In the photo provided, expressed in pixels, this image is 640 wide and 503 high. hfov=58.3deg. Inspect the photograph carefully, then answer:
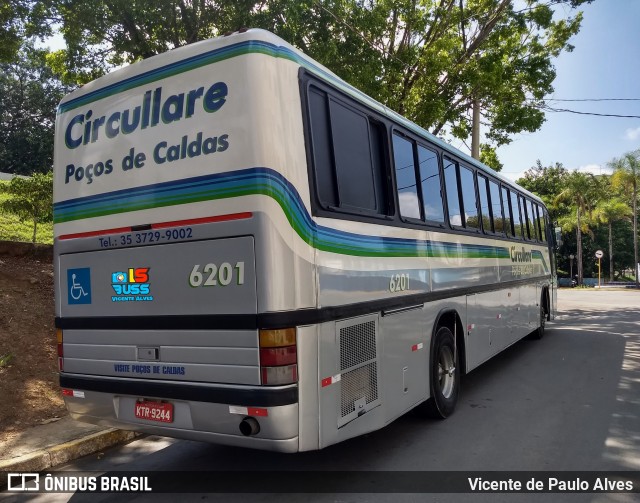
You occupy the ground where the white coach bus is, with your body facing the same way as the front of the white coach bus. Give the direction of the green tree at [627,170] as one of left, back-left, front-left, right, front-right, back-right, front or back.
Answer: front

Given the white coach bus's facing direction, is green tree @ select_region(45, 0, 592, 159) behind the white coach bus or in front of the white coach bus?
in front

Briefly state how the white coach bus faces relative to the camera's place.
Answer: facing away from the viewer and to the right of the viewer

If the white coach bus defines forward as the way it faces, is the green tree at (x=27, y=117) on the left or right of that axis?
on its left

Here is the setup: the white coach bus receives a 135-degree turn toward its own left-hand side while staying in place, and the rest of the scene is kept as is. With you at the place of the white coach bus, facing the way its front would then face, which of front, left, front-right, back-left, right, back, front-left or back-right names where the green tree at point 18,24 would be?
front-right

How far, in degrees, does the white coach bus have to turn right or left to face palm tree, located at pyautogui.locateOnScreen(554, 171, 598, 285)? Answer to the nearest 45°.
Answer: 0° — it already faces it

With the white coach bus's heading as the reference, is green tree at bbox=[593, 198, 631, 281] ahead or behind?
ahead
